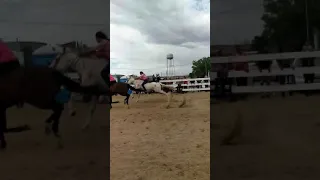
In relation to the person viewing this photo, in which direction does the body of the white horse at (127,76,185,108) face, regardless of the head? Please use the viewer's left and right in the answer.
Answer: facing to the left of the viewer
